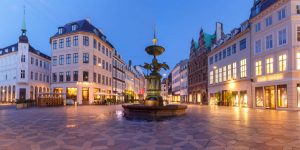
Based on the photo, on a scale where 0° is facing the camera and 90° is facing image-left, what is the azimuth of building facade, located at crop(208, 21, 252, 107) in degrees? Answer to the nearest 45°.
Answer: approximately 45°

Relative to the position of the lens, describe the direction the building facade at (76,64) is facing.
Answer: facing the viewer

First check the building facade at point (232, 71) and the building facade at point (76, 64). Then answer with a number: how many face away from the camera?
0

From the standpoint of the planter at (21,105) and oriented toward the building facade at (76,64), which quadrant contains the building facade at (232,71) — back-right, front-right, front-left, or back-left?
front-right

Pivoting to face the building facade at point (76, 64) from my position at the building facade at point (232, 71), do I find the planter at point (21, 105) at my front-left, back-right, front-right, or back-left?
front-left

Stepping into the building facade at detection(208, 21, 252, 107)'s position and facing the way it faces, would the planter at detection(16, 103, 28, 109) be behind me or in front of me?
in front
